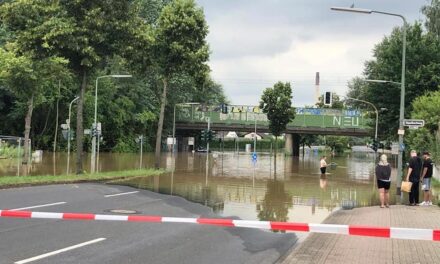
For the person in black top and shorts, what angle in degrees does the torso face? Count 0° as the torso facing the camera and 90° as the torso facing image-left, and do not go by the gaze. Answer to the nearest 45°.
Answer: approximately 180°

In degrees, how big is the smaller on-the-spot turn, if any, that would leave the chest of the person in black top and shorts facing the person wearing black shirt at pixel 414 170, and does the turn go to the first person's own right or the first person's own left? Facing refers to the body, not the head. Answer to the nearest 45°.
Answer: approximately 45° to the first person's own right

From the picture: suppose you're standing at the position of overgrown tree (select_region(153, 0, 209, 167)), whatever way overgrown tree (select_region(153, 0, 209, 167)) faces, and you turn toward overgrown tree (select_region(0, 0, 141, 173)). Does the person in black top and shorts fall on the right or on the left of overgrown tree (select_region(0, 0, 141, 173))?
left

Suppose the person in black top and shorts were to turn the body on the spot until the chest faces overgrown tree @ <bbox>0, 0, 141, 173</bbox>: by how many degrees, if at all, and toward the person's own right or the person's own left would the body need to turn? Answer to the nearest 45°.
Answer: approximately 90° to the person's own left

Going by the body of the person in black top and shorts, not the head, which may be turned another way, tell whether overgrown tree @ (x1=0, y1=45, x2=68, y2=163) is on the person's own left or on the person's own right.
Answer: on the person's own left

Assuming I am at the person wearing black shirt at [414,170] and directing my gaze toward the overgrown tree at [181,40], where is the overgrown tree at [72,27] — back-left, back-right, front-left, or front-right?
front-left

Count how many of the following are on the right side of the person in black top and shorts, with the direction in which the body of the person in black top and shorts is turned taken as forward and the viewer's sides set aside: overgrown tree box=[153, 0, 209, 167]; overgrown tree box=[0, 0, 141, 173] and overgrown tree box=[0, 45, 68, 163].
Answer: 0

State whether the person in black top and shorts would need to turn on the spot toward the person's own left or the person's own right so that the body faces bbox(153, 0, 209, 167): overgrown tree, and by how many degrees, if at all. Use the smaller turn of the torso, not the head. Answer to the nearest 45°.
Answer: approximately 45° to the person's own left

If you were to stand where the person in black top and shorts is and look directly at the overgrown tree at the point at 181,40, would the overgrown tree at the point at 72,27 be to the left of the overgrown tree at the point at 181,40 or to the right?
left
